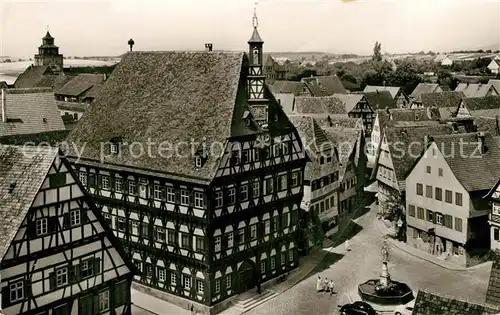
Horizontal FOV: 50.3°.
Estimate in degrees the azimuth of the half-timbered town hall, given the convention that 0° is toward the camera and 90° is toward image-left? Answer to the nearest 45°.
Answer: approximately 315°

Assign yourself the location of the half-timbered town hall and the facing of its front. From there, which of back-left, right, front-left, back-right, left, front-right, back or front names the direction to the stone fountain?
front-left

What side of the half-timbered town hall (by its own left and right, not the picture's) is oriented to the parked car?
front
